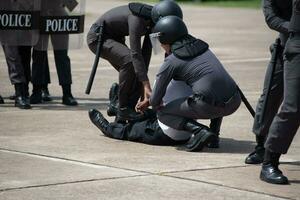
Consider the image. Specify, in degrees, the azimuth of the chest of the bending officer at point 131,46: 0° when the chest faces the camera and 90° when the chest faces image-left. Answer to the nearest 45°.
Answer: approximately 270°

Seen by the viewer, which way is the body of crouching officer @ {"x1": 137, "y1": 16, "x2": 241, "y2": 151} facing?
to the viewer's left

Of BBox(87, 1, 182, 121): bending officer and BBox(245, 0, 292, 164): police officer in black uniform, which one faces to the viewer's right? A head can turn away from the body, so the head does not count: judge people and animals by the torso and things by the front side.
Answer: the bending officer

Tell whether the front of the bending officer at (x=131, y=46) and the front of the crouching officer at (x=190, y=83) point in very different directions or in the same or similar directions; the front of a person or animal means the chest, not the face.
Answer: very different directions

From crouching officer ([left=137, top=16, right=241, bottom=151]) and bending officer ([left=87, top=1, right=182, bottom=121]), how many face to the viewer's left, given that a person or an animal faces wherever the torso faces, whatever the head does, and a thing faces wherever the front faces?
1
